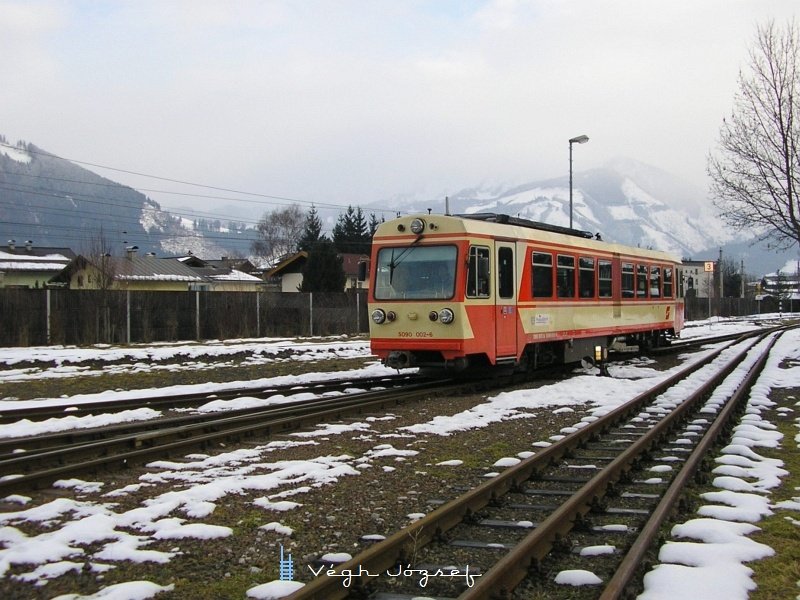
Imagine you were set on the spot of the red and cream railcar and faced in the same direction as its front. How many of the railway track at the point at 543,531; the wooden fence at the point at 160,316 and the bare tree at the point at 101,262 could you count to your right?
2

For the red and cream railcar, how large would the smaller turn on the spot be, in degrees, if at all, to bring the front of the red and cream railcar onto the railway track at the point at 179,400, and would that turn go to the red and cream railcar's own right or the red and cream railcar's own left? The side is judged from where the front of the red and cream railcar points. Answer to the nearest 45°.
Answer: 0° — it already faces it

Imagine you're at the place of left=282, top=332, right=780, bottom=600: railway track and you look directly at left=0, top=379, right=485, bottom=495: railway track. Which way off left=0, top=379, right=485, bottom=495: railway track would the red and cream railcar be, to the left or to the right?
right

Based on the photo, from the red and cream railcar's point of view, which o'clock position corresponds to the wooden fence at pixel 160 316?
The wooden fence is roughly at 3 o'clock from the red and cream railcar.

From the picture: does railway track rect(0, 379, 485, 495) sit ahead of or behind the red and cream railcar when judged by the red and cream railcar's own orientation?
ahead

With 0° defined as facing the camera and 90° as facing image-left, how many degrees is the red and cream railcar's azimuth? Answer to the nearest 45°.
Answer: approximately 45°

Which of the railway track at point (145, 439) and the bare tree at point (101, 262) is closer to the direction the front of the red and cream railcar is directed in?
the railway track

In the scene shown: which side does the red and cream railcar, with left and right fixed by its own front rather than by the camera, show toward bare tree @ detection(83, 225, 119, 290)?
right

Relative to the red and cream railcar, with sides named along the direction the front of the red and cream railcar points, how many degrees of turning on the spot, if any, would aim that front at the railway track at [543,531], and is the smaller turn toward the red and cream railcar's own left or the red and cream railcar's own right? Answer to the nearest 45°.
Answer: approximately 45° to the red and cream railcar's own left
